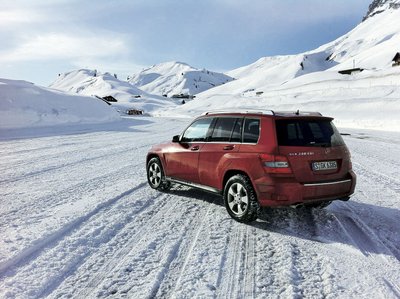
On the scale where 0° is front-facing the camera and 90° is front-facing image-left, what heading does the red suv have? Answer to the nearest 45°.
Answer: approximately 135°
